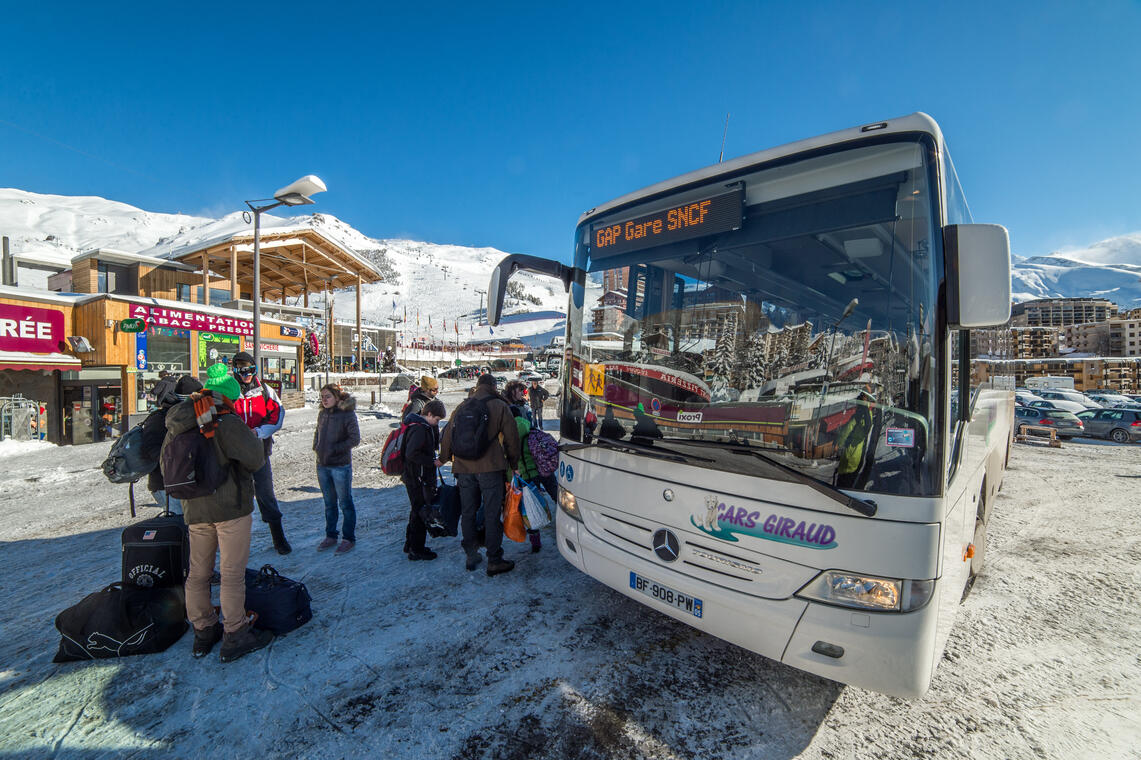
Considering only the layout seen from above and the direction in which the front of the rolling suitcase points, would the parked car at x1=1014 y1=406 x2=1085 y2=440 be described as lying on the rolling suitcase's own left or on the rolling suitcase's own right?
on the rolling suitcase's own left

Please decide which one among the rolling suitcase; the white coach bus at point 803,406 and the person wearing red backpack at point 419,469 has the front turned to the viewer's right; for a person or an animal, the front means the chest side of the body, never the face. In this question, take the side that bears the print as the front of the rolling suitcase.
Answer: the person wearing red backpack

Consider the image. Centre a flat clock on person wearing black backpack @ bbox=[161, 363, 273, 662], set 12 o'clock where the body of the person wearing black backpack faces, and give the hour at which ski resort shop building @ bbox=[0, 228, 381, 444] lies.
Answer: The ski resort shop building is roughly at 10 o'clock from the person wearing black backpack.

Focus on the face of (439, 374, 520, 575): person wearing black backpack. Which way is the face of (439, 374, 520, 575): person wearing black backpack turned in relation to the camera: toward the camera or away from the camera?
away from the camera

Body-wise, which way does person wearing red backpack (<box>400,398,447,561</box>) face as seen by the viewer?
to the viewer's right

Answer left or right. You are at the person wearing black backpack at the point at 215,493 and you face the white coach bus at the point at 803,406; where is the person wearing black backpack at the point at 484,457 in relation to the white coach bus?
left

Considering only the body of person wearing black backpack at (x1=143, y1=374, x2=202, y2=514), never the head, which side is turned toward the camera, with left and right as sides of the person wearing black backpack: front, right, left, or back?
right

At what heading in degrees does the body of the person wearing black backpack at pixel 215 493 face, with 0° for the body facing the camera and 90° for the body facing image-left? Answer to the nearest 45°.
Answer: approximately 225°
